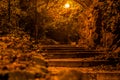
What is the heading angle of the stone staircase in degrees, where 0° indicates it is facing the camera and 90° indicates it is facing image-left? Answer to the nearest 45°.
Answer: approximately 0°
